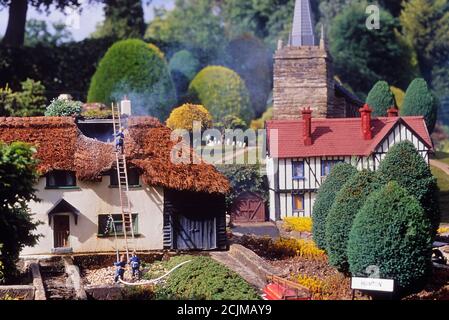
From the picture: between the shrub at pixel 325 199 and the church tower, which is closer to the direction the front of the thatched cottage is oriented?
the shrub

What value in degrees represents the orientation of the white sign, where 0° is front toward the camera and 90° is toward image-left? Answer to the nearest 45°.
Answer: approximately 0°

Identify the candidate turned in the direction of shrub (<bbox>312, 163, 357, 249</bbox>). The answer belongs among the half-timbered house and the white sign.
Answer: the half-timbered house

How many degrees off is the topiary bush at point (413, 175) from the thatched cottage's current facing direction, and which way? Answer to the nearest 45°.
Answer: approximately 90° to its left

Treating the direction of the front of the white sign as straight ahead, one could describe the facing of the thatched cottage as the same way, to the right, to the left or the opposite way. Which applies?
the same way

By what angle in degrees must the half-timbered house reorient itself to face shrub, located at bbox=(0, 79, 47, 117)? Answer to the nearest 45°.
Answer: approximately 90° to its right

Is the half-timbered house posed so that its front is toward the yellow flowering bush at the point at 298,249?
yes

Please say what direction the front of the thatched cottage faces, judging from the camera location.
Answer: facing the viewer

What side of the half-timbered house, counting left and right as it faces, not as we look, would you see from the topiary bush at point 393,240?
front

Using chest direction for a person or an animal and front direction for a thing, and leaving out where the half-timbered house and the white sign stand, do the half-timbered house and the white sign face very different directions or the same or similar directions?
same or similar directions

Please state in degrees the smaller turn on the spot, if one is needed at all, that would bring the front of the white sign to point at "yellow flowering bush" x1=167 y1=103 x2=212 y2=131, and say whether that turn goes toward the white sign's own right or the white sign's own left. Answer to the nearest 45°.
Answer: approximately 135° to the white sign's own right

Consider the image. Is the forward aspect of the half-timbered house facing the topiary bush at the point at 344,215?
yes

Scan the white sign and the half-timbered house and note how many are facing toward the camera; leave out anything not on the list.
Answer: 2

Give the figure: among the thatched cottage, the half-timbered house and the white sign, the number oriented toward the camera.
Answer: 3

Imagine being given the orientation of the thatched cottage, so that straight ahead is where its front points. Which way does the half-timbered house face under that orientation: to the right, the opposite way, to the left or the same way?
the same way

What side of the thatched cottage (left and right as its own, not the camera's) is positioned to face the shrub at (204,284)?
front

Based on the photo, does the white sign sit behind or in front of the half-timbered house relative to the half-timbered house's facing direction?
in front

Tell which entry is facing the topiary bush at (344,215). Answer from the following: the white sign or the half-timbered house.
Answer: the half-timbered house
